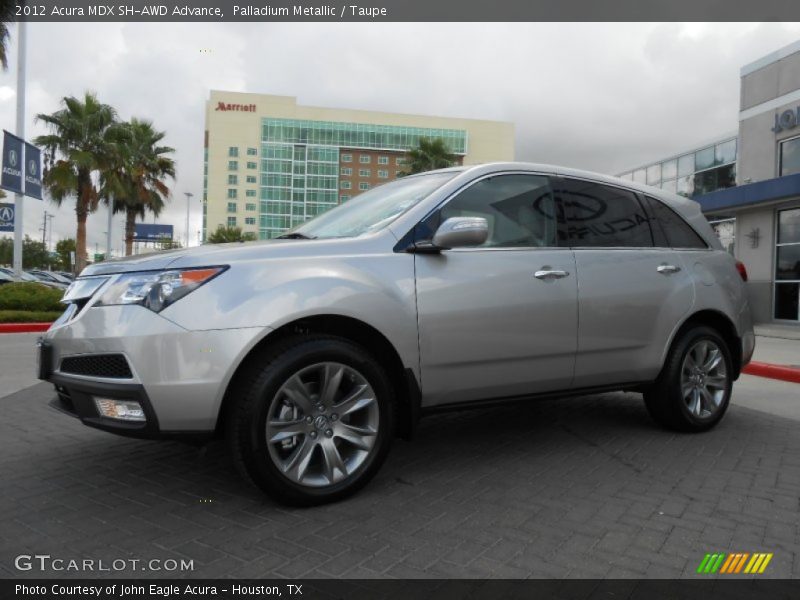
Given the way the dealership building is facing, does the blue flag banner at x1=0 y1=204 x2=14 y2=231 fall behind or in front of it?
in front

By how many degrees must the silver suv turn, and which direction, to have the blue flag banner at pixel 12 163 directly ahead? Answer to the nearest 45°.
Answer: approximately 90° to its right

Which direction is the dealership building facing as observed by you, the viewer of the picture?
facing the viewer and to the left of the viewer

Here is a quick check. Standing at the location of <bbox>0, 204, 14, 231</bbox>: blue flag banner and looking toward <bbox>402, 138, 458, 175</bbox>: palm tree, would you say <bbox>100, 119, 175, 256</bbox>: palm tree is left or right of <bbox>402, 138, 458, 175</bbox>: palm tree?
left

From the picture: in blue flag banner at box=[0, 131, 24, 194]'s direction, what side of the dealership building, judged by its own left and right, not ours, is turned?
front

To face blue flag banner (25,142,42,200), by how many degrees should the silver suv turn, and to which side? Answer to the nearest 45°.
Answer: approximately 90° to its right

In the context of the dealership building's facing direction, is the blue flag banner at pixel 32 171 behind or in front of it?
in front

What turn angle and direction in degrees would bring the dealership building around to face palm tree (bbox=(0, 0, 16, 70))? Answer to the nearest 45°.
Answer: approximately 45° to its right

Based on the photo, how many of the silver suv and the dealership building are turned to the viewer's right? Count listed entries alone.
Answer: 0

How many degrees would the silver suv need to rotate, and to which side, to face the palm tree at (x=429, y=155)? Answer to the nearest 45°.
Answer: approximately 135° to its right

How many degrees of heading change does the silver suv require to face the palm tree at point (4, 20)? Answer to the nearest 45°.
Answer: approximately 90° to its right
